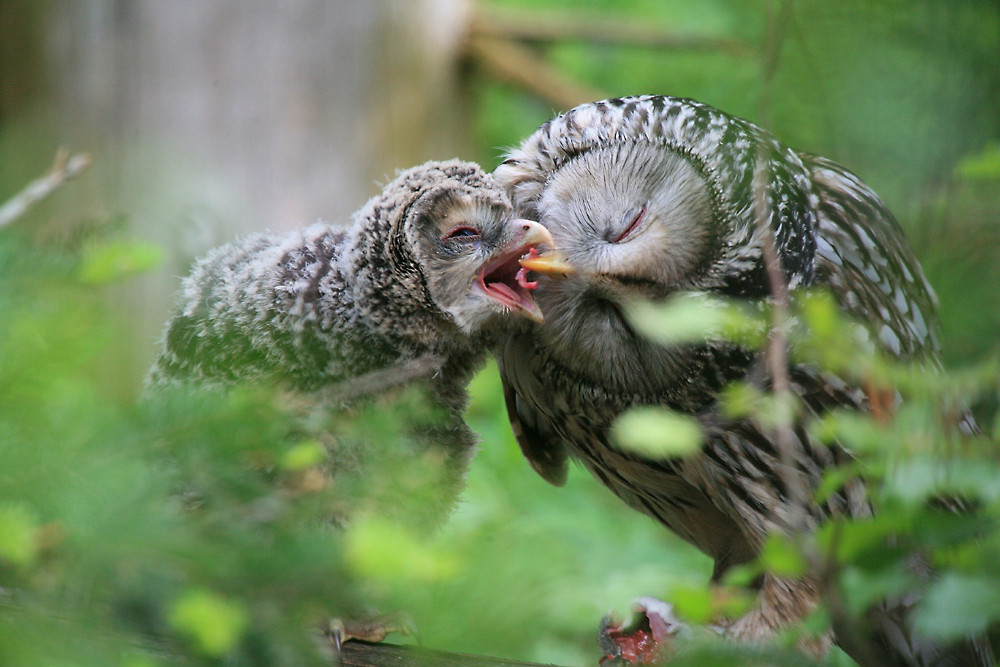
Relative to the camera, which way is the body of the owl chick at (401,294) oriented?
to the viewer's right

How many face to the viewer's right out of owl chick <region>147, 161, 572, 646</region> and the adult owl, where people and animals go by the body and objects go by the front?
1

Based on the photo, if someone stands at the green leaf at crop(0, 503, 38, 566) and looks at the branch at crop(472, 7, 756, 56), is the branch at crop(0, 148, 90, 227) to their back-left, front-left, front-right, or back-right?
front-left

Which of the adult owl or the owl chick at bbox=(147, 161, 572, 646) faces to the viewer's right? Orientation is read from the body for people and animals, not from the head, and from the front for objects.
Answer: the owl chick

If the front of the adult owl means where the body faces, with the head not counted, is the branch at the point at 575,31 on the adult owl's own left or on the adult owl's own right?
on the adult owl's own right

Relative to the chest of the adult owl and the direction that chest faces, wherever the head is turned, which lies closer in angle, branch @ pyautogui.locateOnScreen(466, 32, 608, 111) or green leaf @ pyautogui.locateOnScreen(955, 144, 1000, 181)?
the branch

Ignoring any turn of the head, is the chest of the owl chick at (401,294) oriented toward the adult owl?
yes

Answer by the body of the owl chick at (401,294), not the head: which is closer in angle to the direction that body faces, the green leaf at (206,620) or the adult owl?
the adult owl

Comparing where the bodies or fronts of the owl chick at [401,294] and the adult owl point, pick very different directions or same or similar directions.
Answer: very different directions

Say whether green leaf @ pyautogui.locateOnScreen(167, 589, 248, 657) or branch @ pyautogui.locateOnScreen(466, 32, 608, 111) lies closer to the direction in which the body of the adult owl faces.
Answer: the green leaf
